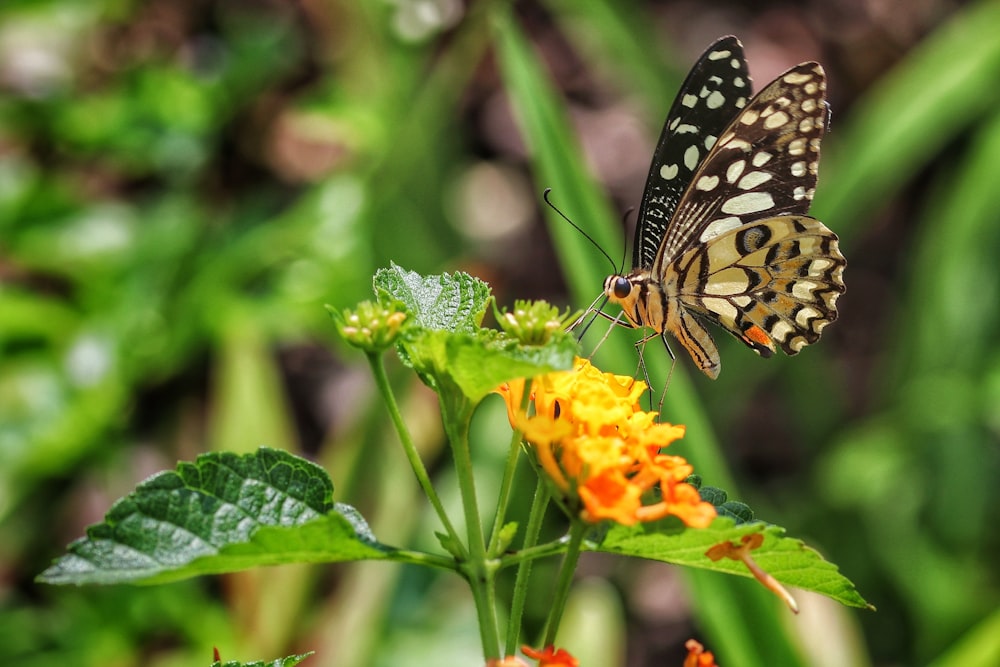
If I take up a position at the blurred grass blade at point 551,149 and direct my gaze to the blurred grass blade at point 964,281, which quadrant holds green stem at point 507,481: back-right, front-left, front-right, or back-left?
back-right

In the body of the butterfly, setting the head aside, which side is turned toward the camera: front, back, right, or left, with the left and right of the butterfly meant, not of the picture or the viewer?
left

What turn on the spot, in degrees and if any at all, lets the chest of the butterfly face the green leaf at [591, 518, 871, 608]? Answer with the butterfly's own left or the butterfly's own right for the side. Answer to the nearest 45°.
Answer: approximately 90° to the butterfly's own left
